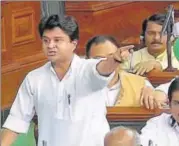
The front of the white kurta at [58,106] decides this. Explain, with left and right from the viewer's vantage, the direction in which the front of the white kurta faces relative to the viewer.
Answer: facing the viewer

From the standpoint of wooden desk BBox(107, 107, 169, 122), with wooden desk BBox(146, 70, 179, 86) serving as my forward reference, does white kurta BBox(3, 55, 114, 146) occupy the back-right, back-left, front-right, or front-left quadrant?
back-left

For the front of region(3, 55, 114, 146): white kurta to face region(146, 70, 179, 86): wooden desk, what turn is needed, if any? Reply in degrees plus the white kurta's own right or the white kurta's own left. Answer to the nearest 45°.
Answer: approximately 135° to the white kurta's own left

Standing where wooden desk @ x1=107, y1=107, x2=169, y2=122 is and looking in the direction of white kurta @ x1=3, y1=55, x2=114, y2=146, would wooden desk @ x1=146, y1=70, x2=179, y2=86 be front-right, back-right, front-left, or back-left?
back-right
